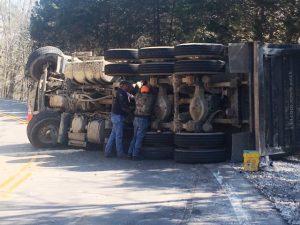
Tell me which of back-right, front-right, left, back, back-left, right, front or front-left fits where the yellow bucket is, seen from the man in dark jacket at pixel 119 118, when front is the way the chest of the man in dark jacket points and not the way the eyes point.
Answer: front-right

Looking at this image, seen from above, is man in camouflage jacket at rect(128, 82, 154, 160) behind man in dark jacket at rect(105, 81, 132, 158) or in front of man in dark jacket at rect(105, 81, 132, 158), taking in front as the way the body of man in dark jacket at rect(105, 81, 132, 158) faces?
in front

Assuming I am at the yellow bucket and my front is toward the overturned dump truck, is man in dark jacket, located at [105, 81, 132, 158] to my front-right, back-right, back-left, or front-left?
front-left
